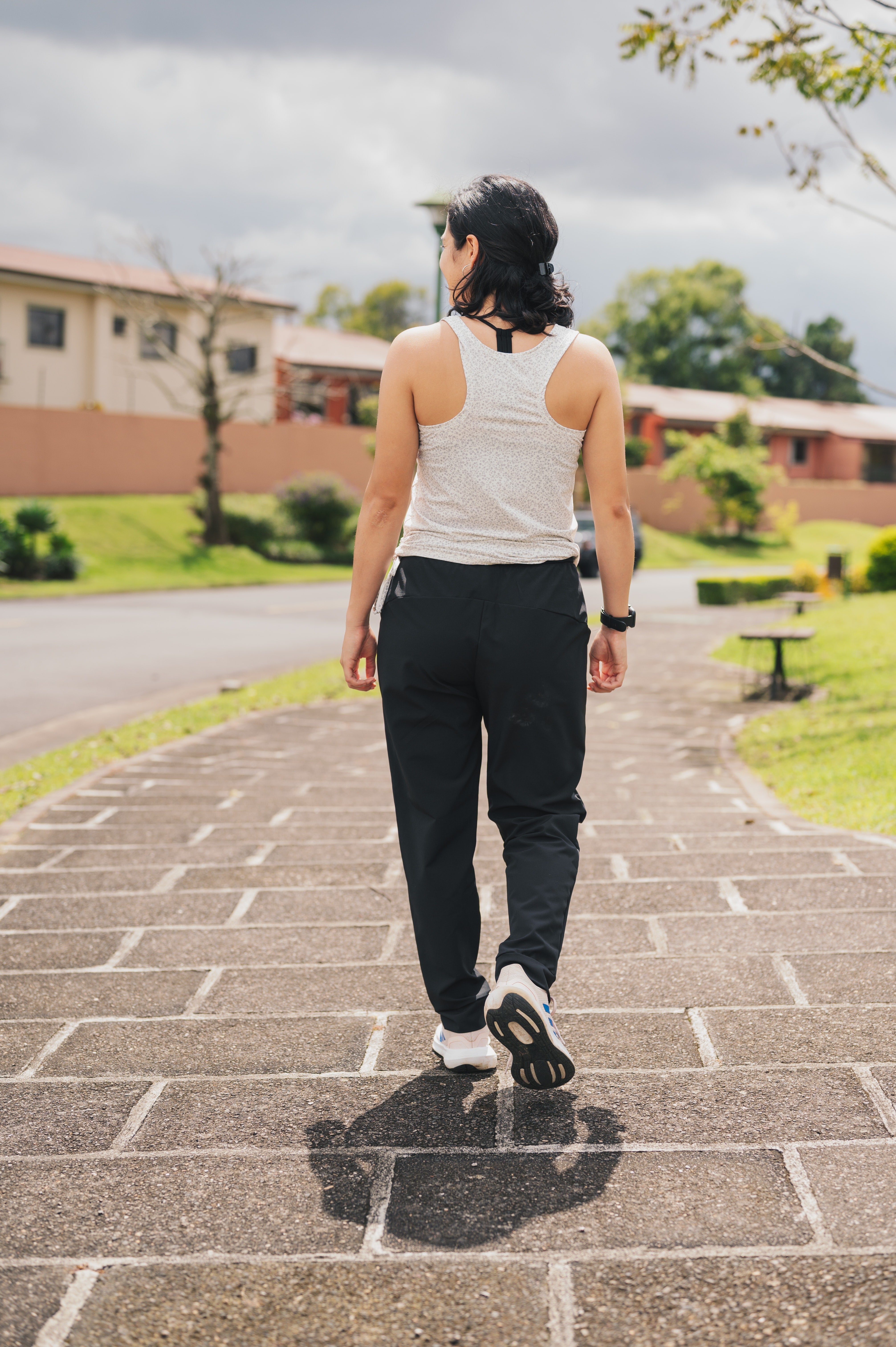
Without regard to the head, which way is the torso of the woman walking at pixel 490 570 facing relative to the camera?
away from the camera

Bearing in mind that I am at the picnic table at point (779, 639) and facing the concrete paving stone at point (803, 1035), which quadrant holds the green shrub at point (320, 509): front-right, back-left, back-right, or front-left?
back-right

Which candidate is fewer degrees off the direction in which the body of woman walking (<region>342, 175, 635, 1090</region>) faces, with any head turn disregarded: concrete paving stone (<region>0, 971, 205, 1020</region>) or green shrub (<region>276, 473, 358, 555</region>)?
the green shrub

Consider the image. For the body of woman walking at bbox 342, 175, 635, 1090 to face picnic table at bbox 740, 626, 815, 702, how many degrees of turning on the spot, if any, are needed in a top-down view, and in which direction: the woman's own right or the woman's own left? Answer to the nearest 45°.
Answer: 0° — they already face it

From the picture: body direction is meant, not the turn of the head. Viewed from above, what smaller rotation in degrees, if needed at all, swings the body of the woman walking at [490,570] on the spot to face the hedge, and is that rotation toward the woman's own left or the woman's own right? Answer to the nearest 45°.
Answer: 0° — they already face it

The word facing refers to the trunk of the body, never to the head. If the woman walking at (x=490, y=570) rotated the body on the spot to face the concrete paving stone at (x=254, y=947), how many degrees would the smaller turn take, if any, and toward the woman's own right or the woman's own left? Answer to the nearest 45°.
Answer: approximately 45° to the woman's own left
